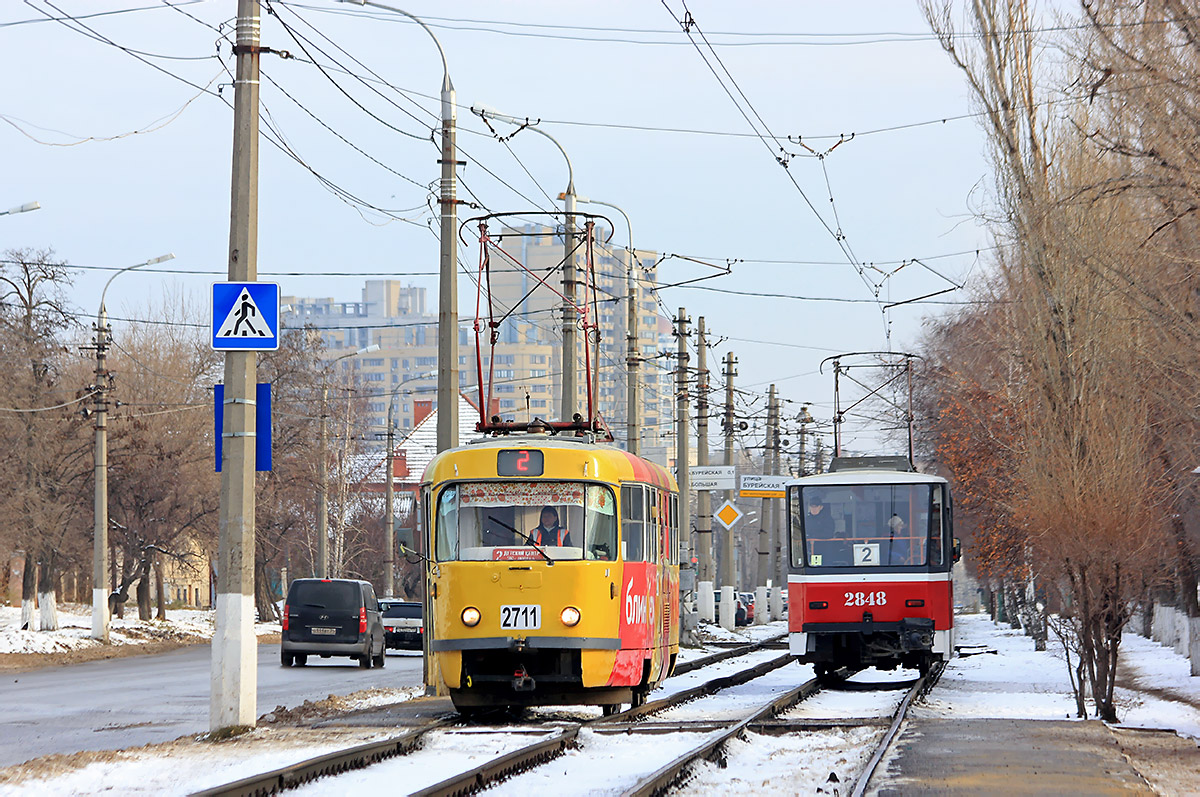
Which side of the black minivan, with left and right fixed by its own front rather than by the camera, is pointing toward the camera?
back

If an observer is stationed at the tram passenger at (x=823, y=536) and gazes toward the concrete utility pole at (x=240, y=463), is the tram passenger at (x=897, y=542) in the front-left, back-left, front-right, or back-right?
back-left

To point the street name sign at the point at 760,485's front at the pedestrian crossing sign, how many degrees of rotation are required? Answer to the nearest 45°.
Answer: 0° — it already faces it

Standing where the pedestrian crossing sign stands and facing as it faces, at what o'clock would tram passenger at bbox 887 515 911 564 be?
The tram passenger is roughly at 8 o'clock from the pedestrian crossing sign.

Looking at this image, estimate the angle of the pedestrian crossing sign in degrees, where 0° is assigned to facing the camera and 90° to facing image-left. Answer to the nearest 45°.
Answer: approximately 0°

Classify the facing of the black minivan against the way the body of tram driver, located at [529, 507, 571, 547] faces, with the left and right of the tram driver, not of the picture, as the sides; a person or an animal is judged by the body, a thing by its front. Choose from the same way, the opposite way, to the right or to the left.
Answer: the opposite way
